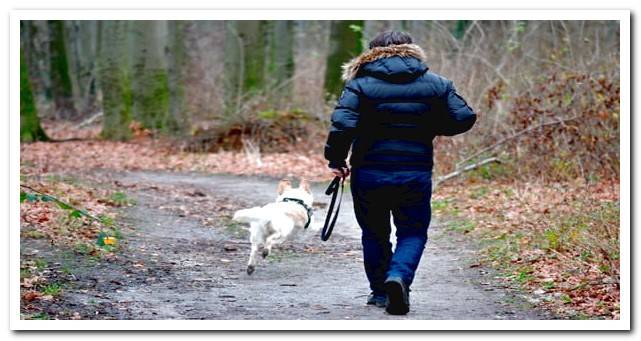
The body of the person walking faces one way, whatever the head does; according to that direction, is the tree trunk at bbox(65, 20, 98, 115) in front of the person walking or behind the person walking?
in front

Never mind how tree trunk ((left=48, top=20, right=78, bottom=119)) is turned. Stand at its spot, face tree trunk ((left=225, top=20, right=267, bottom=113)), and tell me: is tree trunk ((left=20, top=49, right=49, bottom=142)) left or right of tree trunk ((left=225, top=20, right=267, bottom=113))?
right

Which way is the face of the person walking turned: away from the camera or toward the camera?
away from the camera

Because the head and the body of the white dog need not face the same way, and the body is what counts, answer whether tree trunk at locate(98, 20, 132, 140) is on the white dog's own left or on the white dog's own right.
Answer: on the white dog's own left

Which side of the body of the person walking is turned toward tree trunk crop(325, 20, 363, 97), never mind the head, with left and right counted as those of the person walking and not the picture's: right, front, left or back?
front

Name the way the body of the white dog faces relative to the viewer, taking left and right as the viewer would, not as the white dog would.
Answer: facing away from the viewer and to the right of the viewer

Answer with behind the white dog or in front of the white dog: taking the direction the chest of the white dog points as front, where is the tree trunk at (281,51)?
in front

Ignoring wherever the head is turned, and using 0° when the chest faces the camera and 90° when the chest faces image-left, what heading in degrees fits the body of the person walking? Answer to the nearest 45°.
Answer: approximately 180°

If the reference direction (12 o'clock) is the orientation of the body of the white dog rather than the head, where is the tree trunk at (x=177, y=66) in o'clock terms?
The tree trunk is roughly at 10 o'clock from the white dog.

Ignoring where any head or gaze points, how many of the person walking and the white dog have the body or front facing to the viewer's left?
0

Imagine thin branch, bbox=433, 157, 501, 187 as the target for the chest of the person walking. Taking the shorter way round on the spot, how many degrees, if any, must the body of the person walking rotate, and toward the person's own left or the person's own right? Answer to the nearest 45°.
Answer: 0° — they already face it
